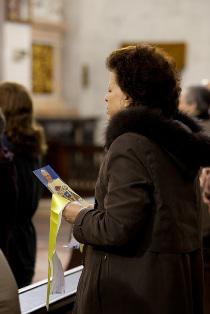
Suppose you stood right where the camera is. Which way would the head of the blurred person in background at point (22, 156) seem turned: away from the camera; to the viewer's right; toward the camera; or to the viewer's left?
away from the camera

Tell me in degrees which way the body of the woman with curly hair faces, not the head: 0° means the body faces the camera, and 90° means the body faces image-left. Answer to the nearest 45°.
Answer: approximately 135°

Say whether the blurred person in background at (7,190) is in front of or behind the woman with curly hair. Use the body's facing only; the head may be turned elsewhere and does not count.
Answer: in front

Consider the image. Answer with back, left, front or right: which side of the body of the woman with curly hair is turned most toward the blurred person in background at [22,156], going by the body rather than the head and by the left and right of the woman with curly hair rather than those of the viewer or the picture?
front

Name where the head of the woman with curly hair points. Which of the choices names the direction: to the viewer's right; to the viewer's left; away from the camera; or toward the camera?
to the viewer's left
